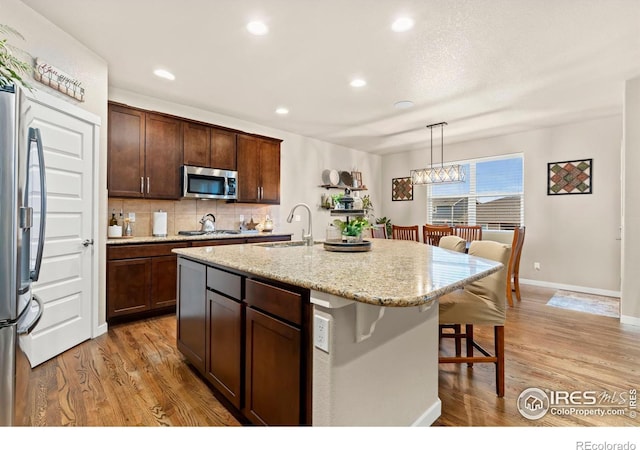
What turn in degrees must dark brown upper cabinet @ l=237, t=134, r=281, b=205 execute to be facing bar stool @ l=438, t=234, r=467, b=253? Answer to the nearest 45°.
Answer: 0° — it already faces it

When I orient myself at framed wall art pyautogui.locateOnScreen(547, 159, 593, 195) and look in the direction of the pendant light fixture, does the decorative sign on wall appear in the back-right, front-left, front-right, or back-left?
front-left

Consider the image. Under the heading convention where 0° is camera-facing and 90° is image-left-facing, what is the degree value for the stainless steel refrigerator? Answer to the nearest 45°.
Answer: approximately 270°

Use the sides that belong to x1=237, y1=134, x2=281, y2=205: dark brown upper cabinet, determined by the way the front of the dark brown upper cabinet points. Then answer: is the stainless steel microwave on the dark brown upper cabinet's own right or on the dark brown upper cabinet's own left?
on the dark brown upper cabinet's own right

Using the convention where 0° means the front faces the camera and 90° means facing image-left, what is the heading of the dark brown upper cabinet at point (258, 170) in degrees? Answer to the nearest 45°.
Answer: approximately 315°

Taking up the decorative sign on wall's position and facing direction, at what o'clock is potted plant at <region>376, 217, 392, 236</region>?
The potted plant is roughly at 10 o'clock from the decorative sign on wall.

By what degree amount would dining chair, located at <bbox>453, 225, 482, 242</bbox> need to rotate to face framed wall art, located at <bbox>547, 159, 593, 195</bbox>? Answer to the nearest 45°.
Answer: approximately 135° to its left

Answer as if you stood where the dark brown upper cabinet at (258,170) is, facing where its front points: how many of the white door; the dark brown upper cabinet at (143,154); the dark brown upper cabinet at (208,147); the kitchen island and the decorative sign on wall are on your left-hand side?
0

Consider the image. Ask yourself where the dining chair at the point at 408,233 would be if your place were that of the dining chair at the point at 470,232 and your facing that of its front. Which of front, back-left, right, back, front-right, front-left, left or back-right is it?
right

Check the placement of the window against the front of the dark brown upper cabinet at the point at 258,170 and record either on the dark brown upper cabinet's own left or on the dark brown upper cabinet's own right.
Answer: on the dark brown upper cabinet's own left

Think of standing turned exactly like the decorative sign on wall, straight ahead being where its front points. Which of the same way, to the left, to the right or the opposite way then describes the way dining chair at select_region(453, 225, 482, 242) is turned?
to the right

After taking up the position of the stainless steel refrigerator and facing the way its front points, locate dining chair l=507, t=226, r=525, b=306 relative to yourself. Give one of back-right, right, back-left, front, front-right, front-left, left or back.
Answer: front

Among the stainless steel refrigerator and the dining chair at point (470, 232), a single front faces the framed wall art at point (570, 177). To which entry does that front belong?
the stainless steel refrigerator

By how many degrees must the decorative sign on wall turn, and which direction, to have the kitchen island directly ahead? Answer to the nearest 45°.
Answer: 0° — it already faces it

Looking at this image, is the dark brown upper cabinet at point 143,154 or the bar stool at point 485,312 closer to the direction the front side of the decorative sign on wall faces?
the bar stool

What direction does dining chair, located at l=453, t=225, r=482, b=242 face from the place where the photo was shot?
facing the viewer

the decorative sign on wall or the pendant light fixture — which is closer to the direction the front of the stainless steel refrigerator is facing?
the pendant light fixture

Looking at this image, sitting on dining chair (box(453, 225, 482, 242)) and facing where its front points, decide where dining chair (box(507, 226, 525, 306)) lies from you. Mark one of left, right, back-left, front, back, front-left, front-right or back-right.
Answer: front-left

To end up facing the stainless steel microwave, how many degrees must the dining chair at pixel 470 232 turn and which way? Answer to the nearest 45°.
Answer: approximately 45° to its right

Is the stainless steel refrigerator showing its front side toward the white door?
no
